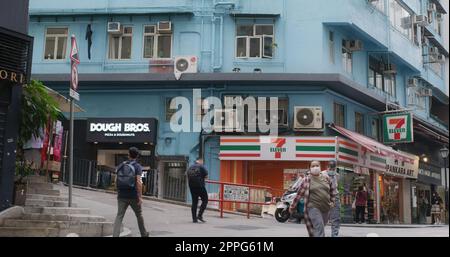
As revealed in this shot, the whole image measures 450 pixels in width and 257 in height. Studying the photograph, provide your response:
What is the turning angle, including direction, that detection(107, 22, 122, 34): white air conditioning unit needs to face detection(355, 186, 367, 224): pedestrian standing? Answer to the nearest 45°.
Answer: approximately 90° to its left

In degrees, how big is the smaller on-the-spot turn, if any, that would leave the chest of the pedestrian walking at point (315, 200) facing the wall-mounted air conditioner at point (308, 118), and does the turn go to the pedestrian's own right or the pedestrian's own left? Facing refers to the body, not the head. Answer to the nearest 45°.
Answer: approximately 180°

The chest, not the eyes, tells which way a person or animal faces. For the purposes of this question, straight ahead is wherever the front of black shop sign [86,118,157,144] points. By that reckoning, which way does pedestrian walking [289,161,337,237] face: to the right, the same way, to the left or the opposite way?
the same way

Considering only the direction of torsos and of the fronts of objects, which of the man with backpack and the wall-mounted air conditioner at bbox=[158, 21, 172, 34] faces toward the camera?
the wall-mounted air conditioner

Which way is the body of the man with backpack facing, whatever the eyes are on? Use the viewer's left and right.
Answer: facing away from the viewer and to the right of the viewer

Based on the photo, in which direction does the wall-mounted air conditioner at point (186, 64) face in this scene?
toward the camera

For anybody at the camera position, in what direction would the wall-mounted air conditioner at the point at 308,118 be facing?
facing the viewer

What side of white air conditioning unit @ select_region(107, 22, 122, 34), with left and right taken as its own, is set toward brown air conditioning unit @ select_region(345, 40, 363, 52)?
left

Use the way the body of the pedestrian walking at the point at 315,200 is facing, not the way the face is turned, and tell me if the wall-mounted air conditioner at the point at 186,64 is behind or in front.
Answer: behind

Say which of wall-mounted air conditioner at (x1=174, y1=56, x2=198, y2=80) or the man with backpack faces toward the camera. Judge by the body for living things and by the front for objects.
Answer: the wall-mounted air conditioner

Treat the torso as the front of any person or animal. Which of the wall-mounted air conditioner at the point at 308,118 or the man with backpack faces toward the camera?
the wall-mounted air conditioner

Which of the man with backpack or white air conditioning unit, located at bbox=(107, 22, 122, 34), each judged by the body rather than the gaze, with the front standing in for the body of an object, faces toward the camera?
the white air conditioning unit

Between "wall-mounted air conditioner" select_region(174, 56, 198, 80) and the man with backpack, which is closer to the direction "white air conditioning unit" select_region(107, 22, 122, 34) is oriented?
the man with backpack

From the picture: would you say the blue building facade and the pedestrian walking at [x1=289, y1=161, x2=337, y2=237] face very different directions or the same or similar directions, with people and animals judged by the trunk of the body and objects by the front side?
same or similar directions

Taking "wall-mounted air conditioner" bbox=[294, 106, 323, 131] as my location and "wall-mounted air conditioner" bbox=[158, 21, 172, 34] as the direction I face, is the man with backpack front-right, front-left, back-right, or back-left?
front-left

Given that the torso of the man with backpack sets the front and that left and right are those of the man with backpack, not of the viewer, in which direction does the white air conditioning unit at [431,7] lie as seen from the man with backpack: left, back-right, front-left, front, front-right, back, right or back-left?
front

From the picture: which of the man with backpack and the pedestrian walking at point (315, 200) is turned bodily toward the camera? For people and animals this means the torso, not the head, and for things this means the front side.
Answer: the pedestrian walking
